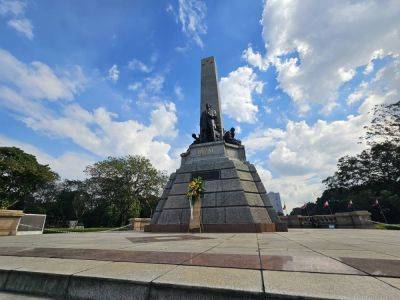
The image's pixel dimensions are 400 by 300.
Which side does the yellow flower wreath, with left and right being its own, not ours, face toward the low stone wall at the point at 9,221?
right

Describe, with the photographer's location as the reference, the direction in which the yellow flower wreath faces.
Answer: facing the viewer

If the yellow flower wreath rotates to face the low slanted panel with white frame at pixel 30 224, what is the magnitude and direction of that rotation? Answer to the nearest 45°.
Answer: approximately 90° to its right

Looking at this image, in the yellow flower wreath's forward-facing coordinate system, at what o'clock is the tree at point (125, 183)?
The tree is roughly at 5 o'clock from the yellow flower wreath.

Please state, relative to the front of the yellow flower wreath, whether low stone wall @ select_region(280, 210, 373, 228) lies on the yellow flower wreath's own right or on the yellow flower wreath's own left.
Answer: on the yellow flower wreath's own left

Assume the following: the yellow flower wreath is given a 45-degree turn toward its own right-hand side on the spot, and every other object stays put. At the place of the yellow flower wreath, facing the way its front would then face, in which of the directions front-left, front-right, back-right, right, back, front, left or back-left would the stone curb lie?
front-left
